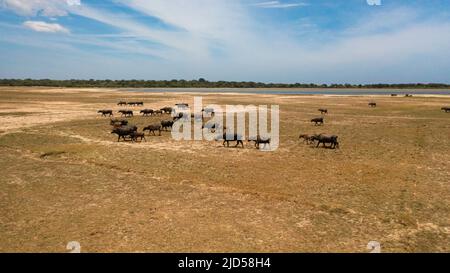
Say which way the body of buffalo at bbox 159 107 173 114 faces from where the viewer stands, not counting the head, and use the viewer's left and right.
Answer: facing to the left of the viewer

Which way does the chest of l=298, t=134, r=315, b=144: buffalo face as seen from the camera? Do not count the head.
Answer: to the viewer's left

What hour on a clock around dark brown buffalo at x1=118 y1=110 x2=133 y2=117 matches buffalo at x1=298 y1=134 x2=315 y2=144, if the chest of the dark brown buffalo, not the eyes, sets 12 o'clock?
The buffalo is roughly at 8 o'clock from the dark brown buffalo.

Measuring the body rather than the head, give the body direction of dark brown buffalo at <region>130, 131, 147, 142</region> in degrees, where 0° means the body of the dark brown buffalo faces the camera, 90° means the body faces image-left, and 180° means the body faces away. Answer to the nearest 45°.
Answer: approximately 90°

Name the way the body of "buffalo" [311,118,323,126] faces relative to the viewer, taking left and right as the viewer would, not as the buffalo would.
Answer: facing to the left of the viewer

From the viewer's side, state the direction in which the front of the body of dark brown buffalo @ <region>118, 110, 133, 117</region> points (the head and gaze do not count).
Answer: to the viewer's left

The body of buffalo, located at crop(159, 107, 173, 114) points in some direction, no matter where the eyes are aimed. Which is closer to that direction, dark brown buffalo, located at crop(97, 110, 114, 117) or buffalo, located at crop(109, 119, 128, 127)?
the dark brown buffalo
